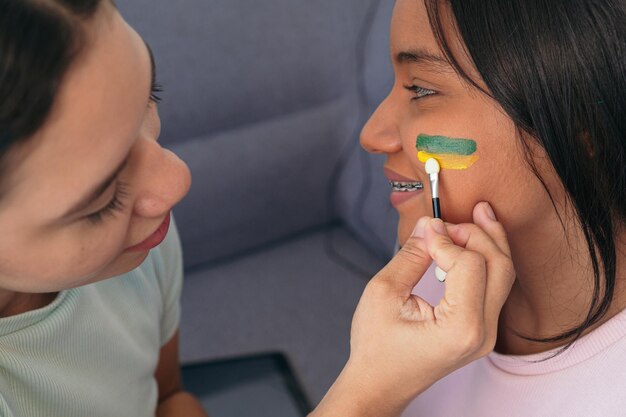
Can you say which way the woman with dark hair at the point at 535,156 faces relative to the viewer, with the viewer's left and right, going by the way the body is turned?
facing to the left of the viewer

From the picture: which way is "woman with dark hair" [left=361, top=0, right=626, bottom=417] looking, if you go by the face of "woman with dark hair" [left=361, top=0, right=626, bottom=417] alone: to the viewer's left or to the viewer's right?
to the viewer's left
